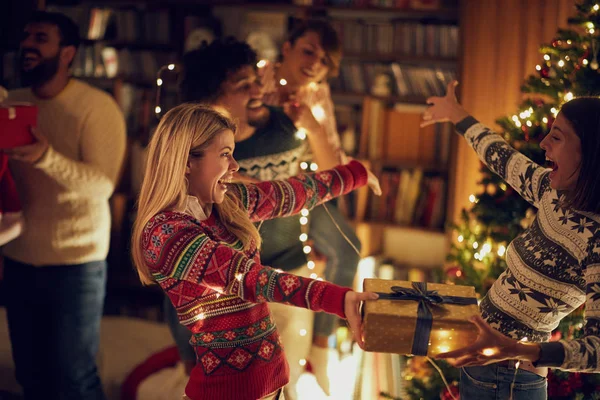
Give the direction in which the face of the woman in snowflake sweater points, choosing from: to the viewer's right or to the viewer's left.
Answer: to the viewer's left

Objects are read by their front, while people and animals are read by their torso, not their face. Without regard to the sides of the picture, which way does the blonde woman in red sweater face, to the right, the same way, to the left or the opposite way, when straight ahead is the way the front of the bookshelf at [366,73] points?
to the left

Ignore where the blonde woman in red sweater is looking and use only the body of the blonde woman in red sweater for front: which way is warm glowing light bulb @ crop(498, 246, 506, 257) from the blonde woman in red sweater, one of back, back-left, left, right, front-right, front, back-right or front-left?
front-left

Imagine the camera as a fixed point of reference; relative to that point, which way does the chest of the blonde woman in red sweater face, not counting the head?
to the viewer's right

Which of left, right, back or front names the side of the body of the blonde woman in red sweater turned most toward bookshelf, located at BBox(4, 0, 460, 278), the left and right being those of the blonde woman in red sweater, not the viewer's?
left

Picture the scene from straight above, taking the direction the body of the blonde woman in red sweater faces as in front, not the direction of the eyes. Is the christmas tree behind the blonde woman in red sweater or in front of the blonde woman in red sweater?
in front

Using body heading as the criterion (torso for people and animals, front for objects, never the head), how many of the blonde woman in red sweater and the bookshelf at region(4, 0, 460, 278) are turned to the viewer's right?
1

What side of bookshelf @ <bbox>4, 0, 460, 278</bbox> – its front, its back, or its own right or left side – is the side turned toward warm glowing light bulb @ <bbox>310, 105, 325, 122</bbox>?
front

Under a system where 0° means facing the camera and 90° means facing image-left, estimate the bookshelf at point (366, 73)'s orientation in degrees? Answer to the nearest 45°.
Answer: approximately 0°

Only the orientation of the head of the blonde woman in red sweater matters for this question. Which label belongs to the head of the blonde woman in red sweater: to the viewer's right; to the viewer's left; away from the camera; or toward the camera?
to the viewer's right

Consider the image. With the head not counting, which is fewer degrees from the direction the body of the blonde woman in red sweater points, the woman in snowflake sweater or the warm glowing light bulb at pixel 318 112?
the woman in snowflake sweater

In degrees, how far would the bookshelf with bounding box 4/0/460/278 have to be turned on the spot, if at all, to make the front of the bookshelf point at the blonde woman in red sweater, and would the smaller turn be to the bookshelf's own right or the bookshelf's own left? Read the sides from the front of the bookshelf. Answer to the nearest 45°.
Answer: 0° — it already faces them

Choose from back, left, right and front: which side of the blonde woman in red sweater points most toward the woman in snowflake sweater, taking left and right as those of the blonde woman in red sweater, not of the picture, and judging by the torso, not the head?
front
